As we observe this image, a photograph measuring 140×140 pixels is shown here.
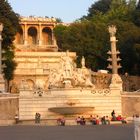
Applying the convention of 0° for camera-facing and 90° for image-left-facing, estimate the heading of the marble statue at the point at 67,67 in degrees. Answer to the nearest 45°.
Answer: approximately 0°

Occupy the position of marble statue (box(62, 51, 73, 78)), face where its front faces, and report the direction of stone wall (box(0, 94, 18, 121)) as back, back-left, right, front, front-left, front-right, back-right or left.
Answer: right

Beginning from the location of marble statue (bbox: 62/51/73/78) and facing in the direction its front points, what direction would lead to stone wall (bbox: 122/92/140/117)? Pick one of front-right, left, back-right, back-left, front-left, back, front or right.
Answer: left
